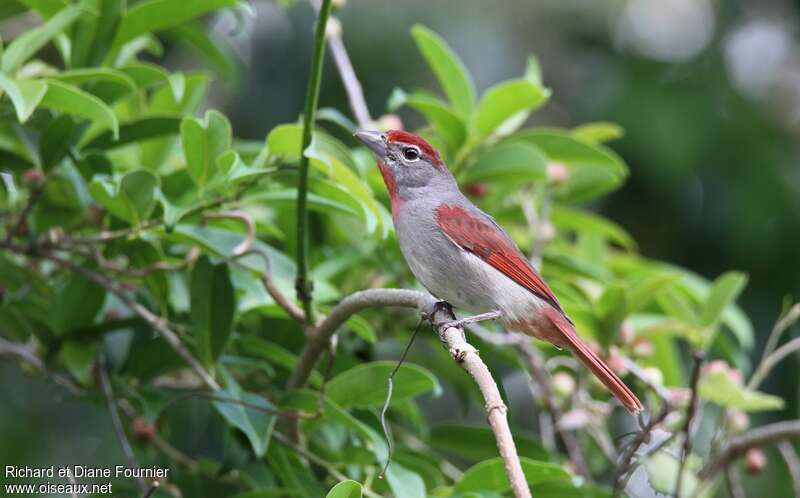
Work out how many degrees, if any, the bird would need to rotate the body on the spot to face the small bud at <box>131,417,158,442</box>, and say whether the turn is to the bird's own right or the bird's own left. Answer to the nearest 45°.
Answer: approximately 45° to the bird's own left

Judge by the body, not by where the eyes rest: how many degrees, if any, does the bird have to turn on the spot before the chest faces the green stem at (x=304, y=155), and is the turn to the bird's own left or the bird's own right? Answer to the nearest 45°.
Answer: approximately 45° to the bird's own left

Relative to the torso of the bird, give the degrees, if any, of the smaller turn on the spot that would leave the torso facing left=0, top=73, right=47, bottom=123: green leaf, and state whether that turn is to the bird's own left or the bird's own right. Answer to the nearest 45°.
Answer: approximately 45° to the bird's own left

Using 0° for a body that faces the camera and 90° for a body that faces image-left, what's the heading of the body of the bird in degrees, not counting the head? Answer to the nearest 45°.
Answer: approximately 90°

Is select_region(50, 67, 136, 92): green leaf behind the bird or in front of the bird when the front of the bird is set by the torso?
in front

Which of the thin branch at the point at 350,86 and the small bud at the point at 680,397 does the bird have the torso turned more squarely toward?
the thin branch

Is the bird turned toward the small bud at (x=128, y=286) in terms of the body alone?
yes

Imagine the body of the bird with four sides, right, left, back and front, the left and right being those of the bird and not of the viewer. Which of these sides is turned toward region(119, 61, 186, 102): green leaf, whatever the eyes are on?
front

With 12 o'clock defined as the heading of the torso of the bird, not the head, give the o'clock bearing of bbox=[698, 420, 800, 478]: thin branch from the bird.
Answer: The thin branch is roughly at 6 o'clock from the bird.
